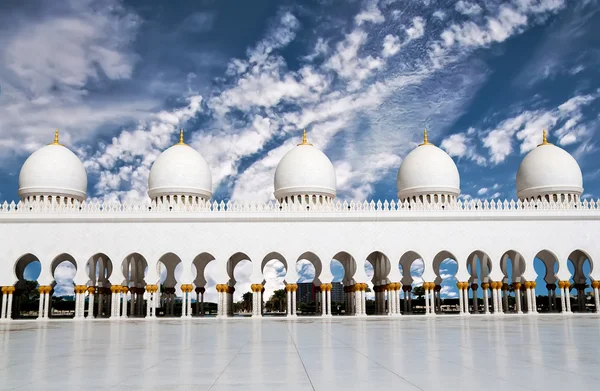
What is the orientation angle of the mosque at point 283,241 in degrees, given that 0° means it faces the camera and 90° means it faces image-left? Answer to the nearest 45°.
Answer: approximately 0°
